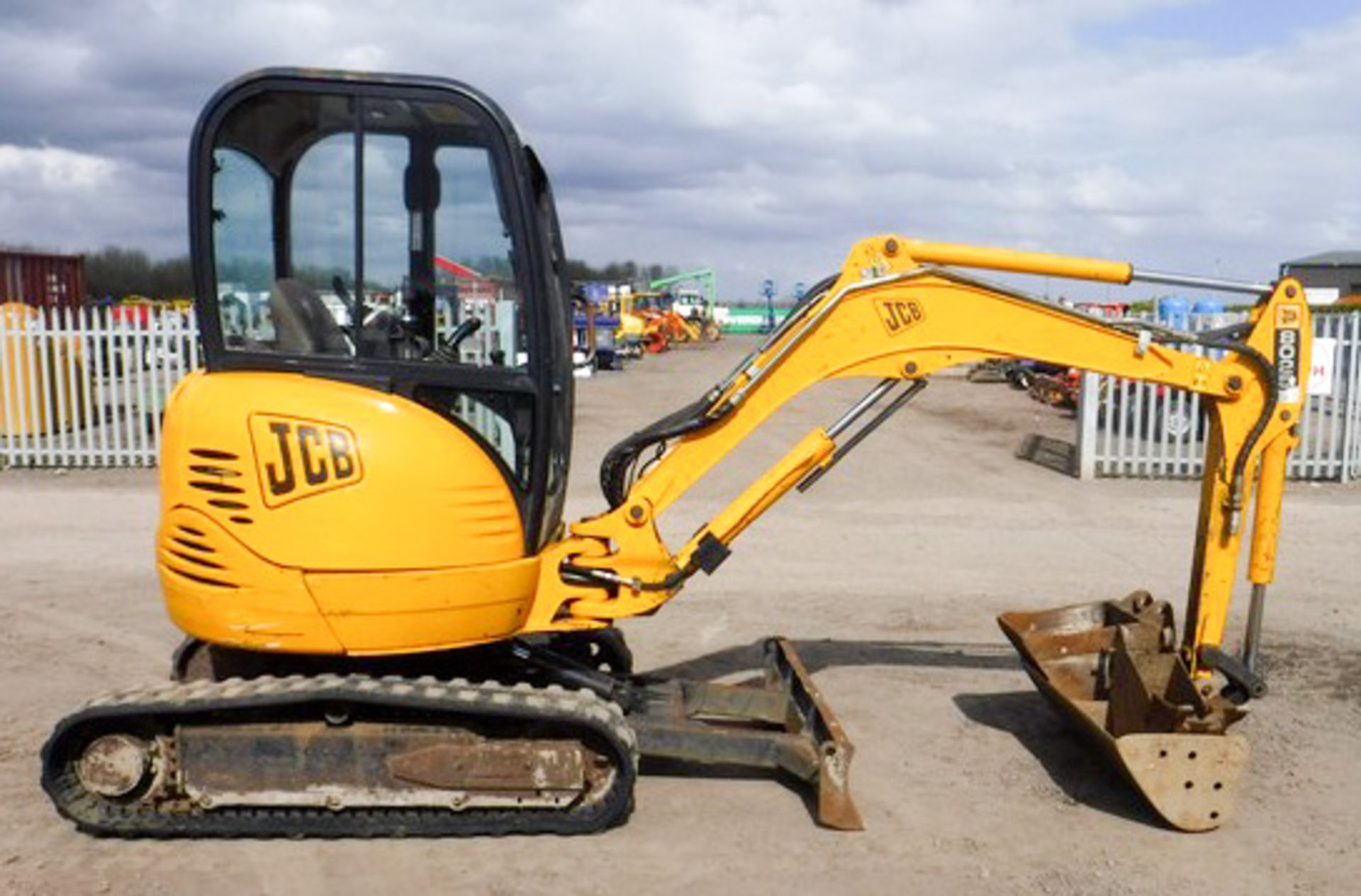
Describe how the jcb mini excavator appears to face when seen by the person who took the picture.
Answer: facing to the right of the viewer

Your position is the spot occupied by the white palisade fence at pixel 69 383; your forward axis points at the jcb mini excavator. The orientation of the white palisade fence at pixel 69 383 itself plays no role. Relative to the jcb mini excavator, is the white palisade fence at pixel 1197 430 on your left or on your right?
left

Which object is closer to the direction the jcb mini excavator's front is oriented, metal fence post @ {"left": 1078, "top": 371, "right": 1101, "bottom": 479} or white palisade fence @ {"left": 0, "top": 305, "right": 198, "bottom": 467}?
the metal fence post

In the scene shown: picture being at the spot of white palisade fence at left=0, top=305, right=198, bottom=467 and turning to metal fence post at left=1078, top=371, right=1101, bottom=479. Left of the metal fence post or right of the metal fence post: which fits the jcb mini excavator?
right

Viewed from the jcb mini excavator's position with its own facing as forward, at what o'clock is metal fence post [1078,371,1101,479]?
The metal fence post is roughly at 10 o'clock from the jcb mini excavator.

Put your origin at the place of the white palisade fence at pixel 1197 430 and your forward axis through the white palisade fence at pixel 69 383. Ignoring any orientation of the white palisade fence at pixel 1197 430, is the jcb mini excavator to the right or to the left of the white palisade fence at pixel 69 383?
left

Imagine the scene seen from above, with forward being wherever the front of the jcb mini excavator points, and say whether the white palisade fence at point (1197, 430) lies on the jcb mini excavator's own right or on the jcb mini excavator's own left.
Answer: on the jcb mini excavator's own left

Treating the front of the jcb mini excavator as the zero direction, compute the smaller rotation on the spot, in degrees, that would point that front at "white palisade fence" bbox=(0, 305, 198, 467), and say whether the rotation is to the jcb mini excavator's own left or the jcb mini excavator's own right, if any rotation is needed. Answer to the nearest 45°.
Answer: approximately 135° to the jcb mini excavator's own left
